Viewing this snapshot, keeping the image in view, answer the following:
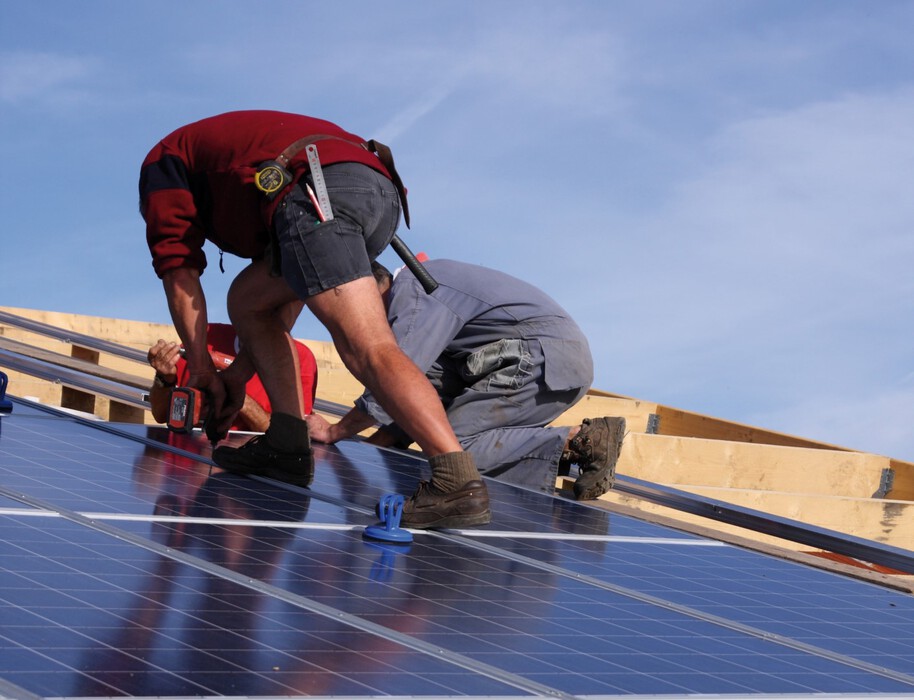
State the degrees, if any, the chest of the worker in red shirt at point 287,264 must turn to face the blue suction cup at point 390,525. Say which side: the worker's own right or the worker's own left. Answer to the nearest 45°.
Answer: approximately 135° to the worker's own left

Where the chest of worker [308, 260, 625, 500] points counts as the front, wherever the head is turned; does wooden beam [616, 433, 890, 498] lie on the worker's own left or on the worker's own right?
on the worker's own right

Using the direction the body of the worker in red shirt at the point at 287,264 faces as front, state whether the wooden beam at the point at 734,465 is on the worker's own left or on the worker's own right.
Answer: on the worker's own right

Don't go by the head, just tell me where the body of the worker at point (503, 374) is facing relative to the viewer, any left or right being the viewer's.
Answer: facing to the left of the viewer

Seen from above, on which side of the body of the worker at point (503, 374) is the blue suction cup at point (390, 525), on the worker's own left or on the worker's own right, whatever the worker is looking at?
on the worker's own left

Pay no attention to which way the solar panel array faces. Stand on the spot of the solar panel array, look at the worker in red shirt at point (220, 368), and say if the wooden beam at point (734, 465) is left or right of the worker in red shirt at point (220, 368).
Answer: right

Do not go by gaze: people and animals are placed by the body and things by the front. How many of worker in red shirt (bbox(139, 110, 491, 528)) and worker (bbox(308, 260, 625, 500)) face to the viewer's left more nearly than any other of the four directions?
2

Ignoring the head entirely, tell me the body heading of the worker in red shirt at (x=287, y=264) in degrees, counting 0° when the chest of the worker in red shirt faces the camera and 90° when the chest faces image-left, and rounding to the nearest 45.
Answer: approximately 90°
